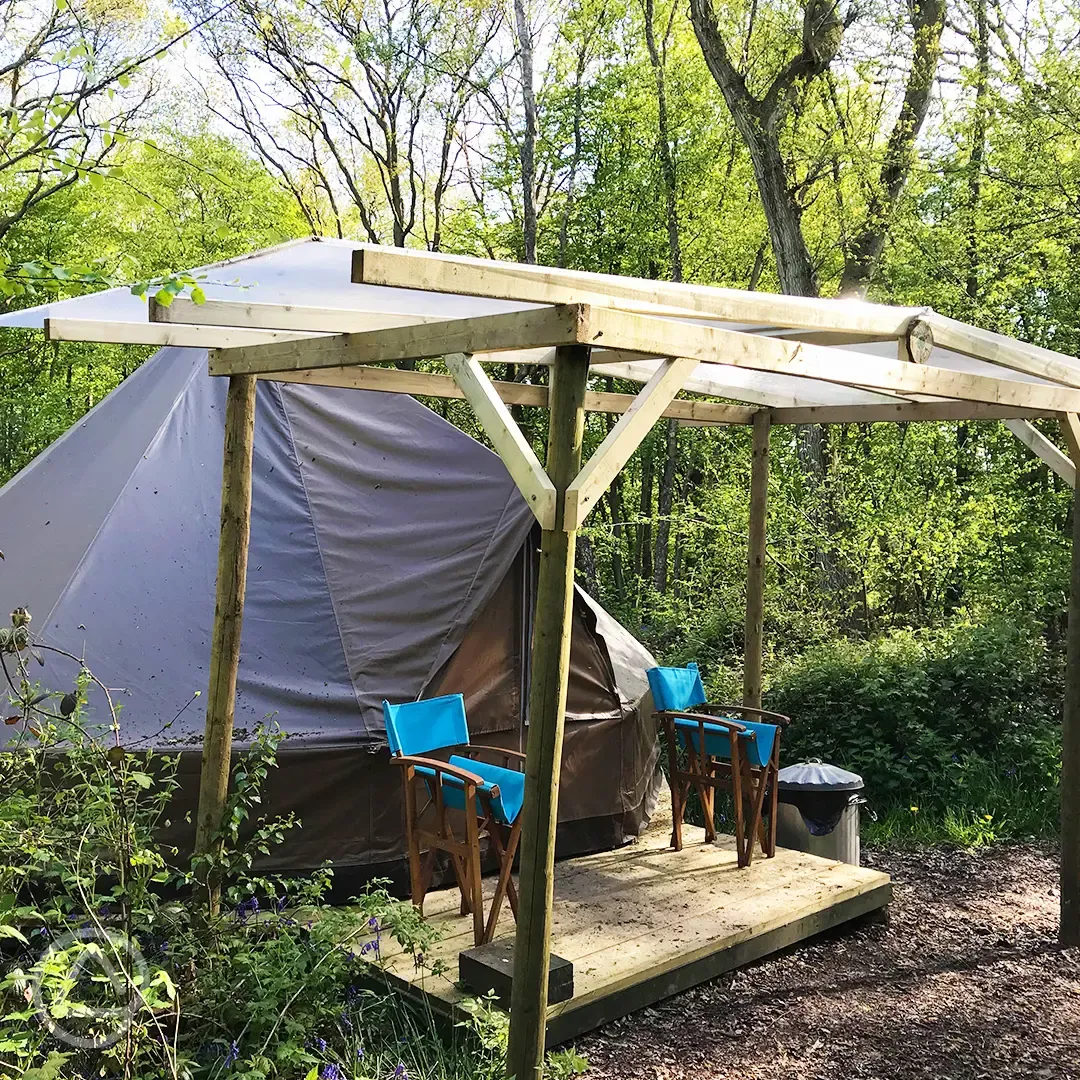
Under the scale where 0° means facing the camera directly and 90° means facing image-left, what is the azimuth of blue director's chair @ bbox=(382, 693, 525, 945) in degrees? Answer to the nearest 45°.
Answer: approximately 315°

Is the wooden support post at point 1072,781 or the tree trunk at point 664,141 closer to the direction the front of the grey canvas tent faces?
the wooden support post

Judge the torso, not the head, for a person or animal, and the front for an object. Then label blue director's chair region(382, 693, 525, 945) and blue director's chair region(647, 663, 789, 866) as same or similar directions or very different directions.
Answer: same or similar directions

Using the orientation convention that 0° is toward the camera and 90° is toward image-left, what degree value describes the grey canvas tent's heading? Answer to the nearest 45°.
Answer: approximately 270°

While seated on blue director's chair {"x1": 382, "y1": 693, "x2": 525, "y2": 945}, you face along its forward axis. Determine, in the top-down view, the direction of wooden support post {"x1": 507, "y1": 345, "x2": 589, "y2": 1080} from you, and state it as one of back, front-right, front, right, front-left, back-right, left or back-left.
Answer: front-right

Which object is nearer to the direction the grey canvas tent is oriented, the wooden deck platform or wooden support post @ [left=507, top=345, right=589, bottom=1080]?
the wooden deck platform

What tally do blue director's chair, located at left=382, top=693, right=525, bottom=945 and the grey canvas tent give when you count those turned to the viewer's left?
0

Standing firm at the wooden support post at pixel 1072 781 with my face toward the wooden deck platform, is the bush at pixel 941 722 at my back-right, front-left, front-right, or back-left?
back-right

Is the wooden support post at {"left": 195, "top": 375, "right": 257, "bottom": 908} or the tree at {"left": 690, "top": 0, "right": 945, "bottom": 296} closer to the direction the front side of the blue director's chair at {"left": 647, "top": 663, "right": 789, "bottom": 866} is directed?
the tree

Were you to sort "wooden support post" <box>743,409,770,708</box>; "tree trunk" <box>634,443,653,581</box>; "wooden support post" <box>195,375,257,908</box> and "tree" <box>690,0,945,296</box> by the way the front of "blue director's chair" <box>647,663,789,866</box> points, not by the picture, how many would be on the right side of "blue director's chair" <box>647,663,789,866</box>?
1

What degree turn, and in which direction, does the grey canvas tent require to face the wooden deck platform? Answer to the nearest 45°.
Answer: approximately 45° to its right

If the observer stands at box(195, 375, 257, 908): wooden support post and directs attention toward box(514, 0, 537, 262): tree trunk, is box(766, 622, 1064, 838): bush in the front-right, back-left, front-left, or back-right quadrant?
front-right
